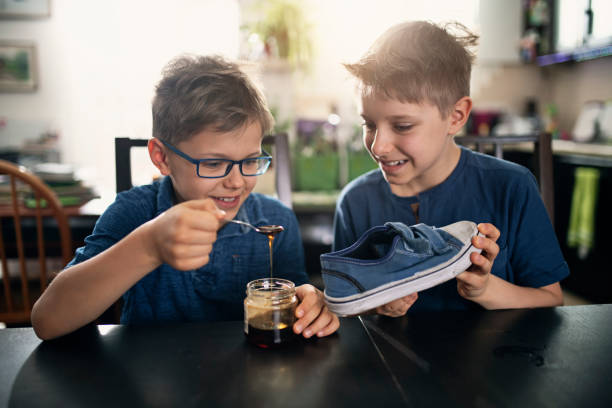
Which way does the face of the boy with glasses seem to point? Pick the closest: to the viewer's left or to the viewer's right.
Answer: to the viewer's right

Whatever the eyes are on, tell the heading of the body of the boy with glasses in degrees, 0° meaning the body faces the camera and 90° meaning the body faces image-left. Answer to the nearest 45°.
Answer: approximately 315°
